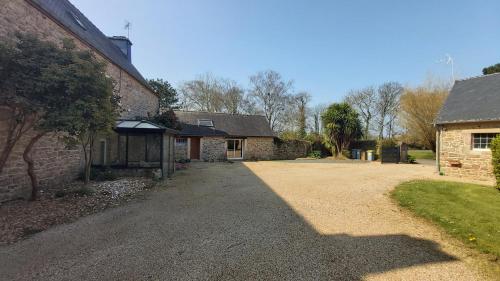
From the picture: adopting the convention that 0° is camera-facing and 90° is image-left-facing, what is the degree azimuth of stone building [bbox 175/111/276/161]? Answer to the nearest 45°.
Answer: approximately 0°

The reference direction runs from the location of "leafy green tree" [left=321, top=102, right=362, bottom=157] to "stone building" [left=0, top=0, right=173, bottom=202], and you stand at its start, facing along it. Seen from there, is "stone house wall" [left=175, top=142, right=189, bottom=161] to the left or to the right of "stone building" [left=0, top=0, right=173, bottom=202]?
right

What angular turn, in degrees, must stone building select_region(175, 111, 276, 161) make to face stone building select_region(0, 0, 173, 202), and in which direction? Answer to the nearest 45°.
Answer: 0° — it already faces it

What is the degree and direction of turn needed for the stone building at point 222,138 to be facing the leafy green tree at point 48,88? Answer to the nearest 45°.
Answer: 0° — it already faces it

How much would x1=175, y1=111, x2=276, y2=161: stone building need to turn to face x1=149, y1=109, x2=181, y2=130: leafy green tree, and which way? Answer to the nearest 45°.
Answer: approximately 45° to its right

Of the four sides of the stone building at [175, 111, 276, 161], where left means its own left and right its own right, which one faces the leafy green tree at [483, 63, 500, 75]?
left

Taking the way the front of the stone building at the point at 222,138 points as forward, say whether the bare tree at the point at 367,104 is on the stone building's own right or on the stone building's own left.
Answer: on the stone building's own left

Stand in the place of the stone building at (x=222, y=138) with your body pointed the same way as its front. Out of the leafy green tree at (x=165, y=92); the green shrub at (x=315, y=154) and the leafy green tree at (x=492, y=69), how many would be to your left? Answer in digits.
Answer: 2

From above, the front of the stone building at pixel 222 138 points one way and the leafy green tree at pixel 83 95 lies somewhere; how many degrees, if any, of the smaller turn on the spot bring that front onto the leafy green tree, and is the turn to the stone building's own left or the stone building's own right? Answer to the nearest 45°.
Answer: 0° — it already faces it

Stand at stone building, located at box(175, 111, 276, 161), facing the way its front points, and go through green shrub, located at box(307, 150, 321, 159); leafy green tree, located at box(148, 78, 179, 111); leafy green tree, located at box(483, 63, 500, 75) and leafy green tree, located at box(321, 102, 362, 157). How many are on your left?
3
